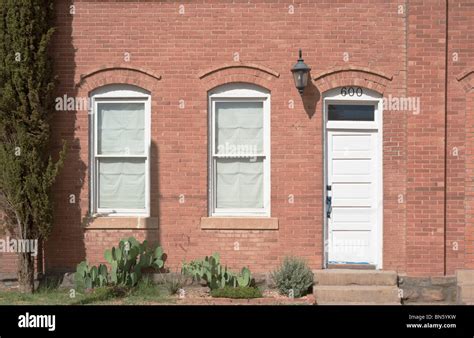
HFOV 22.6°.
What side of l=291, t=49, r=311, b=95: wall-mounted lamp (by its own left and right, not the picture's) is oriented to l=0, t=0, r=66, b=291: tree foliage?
right

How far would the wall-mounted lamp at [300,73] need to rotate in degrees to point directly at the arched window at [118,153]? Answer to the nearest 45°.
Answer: approximately 90° to its right

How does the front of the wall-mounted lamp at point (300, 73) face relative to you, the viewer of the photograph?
facing the viewer

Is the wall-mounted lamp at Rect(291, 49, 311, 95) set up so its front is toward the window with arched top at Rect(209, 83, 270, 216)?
no
